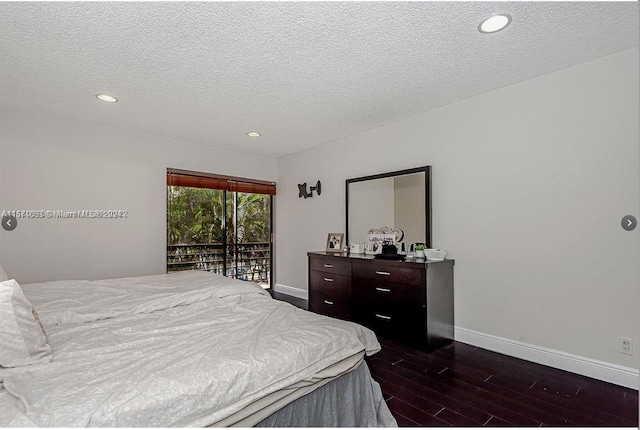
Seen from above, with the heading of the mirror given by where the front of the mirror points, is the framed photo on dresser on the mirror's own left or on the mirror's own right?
on the mirror's own right

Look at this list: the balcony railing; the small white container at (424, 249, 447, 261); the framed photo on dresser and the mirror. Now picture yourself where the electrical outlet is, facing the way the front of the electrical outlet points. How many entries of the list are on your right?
4

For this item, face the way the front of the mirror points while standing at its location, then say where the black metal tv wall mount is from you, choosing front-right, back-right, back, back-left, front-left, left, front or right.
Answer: right

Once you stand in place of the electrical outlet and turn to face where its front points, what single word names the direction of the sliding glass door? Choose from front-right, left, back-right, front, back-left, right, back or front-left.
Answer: right

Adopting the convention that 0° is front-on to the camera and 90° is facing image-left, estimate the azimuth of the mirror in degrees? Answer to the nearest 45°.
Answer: approximately 45°

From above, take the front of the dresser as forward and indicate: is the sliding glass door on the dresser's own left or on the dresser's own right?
on the dresser's own right

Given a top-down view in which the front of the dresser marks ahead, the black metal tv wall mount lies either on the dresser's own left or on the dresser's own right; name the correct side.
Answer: on the dresser's own right

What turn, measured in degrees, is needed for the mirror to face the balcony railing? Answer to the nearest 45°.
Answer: approximately 45° to its right

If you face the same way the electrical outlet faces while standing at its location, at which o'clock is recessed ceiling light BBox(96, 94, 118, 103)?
The recessed ceiling light is roughly at 2 o'clock from the electrical outlet.

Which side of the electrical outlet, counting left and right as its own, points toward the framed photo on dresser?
right

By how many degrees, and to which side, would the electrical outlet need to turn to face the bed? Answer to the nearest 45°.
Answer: approximately 45° to its right

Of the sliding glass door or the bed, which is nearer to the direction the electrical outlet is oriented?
the bed

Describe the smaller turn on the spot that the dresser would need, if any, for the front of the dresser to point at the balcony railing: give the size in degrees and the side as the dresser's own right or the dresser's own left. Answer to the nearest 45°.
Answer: approximately 90° to the dresser's own right
